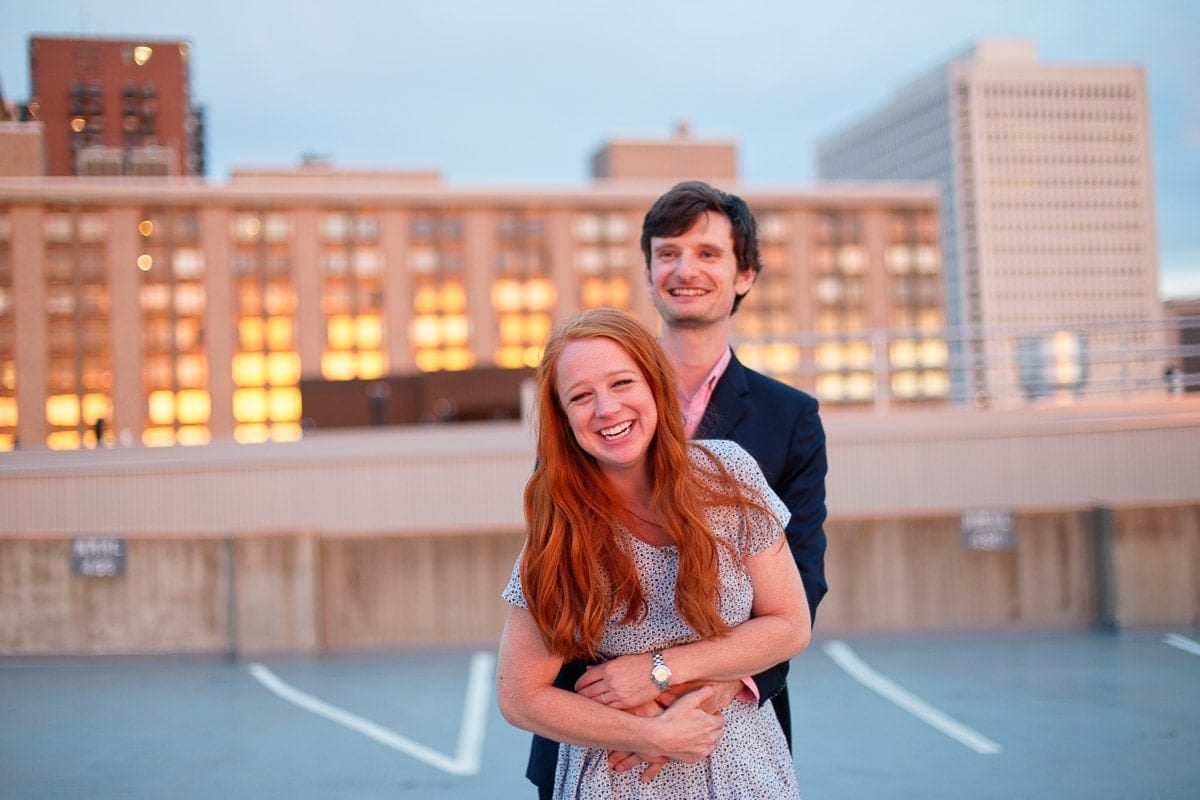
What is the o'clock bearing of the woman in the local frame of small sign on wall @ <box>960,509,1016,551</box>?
The woman is roughly at 12 o'clock from the small sign on wall.

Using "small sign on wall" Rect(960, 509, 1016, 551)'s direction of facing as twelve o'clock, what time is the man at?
The man is roughly at 12 o'clock from the small sign on wall.

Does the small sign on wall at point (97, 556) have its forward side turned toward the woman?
yes

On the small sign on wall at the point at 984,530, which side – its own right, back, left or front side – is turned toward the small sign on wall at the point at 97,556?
right

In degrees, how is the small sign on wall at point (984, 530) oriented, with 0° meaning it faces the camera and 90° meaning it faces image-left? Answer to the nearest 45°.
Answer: approximately 0°

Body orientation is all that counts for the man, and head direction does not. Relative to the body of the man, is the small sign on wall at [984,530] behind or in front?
behind

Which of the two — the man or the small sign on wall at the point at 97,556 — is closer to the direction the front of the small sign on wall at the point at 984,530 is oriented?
the man
